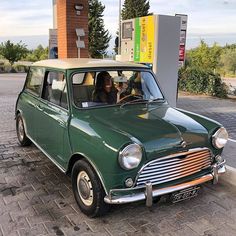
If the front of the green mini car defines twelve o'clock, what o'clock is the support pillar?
The support pillar is roughly at 7 o'clock from the green mini car.

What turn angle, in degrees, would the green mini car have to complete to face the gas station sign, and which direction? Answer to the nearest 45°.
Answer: approximately 135° to its left

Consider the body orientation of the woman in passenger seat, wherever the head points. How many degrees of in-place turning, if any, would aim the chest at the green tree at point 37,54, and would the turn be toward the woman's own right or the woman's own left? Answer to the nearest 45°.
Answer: approximately 135° to the woman's own left

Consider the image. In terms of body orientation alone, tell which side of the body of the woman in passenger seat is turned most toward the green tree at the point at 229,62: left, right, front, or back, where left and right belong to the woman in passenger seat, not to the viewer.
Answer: left

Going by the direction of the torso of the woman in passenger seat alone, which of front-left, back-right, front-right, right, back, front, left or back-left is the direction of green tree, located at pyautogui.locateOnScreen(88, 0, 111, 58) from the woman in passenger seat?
back-left

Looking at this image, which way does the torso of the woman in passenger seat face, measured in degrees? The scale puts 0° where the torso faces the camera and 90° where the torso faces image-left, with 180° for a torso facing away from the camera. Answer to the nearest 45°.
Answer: approximately 315°

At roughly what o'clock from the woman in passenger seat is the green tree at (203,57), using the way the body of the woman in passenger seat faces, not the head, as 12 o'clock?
The green tree is roughly at 8 o'clock from the woman in passenger seat.

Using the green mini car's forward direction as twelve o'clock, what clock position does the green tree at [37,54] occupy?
The green tree is roughly at 7 o'clock from the green mini car.

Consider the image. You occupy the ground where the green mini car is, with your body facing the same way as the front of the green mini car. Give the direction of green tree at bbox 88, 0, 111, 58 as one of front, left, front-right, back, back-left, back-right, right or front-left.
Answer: back-left

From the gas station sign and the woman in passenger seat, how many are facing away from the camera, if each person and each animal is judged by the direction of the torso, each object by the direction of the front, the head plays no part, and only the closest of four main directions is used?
0

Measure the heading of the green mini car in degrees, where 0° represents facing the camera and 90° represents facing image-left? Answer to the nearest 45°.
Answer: approximately 315°

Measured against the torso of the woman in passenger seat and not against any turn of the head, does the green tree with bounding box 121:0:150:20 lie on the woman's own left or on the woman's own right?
on the woman's own left

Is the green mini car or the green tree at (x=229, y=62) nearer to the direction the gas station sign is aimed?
the green mini car

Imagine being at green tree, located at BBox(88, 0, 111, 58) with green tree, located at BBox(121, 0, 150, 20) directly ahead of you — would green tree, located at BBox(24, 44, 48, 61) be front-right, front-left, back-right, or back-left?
back-left

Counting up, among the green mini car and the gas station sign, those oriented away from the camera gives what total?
0

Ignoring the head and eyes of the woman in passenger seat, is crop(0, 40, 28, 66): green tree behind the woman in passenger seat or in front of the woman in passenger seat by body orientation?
behind

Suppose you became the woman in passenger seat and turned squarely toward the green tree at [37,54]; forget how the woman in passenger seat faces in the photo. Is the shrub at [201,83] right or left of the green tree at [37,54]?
right

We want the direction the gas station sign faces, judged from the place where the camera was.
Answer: facing the viewer and to the left of the viewer
